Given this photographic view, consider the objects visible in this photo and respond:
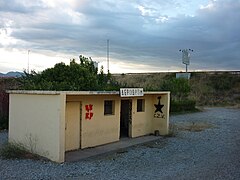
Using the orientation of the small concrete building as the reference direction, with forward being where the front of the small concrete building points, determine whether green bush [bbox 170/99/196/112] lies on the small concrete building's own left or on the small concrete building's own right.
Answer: on the small concrete building's own left

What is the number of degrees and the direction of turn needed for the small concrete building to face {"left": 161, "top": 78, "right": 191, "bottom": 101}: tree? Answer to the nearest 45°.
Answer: approximately 90° to its left

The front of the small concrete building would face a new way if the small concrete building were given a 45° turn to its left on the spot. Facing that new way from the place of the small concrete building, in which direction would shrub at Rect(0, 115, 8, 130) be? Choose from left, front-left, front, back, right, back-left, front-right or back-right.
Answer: back-left

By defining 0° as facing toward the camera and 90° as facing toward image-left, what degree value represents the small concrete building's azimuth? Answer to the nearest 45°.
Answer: approximately 315°
